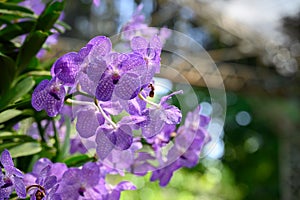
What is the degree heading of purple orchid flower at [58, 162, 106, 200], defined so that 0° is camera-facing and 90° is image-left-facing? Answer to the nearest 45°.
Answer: approximately 0°
